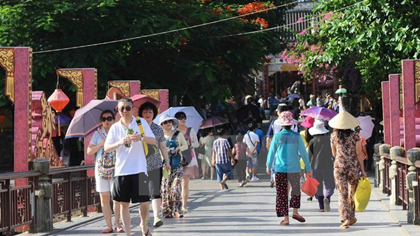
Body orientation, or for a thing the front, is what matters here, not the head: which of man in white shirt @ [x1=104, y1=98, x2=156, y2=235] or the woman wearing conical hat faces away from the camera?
the woman wearing conical hat

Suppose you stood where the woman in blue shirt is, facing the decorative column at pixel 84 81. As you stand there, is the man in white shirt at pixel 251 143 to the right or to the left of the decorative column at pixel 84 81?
right

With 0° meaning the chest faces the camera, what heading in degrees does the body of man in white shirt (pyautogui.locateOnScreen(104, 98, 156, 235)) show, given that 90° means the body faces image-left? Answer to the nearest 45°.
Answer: approximately 0°

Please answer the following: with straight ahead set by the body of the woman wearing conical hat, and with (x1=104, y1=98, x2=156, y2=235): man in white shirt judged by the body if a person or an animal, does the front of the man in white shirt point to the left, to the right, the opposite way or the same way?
the opposite way

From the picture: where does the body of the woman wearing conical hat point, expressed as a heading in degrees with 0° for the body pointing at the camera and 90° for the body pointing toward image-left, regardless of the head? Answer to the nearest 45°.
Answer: approximately 180°

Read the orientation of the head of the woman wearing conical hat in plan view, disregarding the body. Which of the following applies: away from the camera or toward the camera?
away from the camera

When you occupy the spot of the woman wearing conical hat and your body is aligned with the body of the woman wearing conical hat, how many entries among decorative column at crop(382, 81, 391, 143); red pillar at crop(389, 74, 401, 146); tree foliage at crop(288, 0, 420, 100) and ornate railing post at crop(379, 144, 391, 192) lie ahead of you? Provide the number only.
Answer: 4

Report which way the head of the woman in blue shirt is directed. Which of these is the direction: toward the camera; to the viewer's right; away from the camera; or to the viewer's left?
away from the camera

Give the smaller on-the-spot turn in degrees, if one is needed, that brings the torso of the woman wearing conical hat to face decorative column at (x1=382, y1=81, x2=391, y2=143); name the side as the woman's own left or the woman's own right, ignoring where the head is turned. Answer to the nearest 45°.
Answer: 0° — they already face it

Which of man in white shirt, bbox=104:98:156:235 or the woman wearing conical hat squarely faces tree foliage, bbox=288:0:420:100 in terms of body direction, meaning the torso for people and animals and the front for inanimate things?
the woman wearing conical hat
